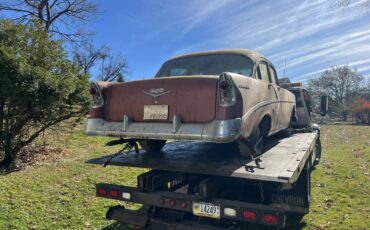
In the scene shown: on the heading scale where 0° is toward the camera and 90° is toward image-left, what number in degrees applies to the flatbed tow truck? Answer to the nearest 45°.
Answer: approximately 225°

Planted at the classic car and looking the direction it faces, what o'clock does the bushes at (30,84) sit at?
The bushes is roughly at 9 o'clock from the classic car.

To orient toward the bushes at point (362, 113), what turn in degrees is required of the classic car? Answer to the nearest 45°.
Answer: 0° — it already faces it

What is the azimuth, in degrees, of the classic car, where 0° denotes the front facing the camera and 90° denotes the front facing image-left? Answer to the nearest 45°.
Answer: approximately 225°

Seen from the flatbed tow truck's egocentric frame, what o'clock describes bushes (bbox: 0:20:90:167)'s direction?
The bushes is roughly at 9 o'clock from the flatbed tow truck.
